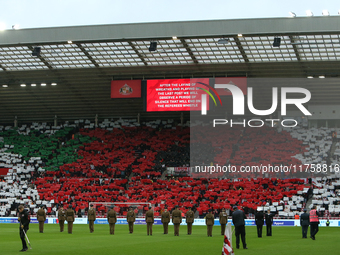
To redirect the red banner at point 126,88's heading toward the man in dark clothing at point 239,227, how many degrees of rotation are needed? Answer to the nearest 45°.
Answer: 0° — it already faces them

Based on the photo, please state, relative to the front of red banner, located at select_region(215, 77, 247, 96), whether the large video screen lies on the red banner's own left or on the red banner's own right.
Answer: on the red banner's own right

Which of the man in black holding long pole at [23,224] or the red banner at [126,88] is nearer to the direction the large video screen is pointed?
the man in black holding long pole

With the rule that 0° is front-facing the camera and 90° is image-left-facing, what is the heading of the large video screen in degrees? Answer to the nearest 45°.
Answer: approximately 0°

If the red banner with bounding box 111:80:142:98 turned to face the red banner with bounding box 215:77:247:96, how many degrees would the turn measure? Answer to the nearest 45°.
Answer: approximately 90° to its left

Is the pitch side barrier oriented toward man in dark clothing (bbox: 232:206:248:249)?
yes

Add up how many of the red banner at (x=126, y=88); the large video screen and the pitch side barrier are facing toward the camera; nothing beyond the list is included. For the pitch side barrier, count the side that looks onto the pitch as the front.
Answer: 3

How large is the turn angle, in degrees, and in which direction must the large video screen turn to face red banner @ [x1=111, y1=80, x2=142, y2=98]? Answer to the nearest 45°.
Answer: approximately 135° to its right

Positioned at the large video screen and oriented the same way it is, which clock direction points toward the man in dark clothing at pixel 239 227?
The man in dark clothing is roughly at 12 o'clock from the large video screen.
